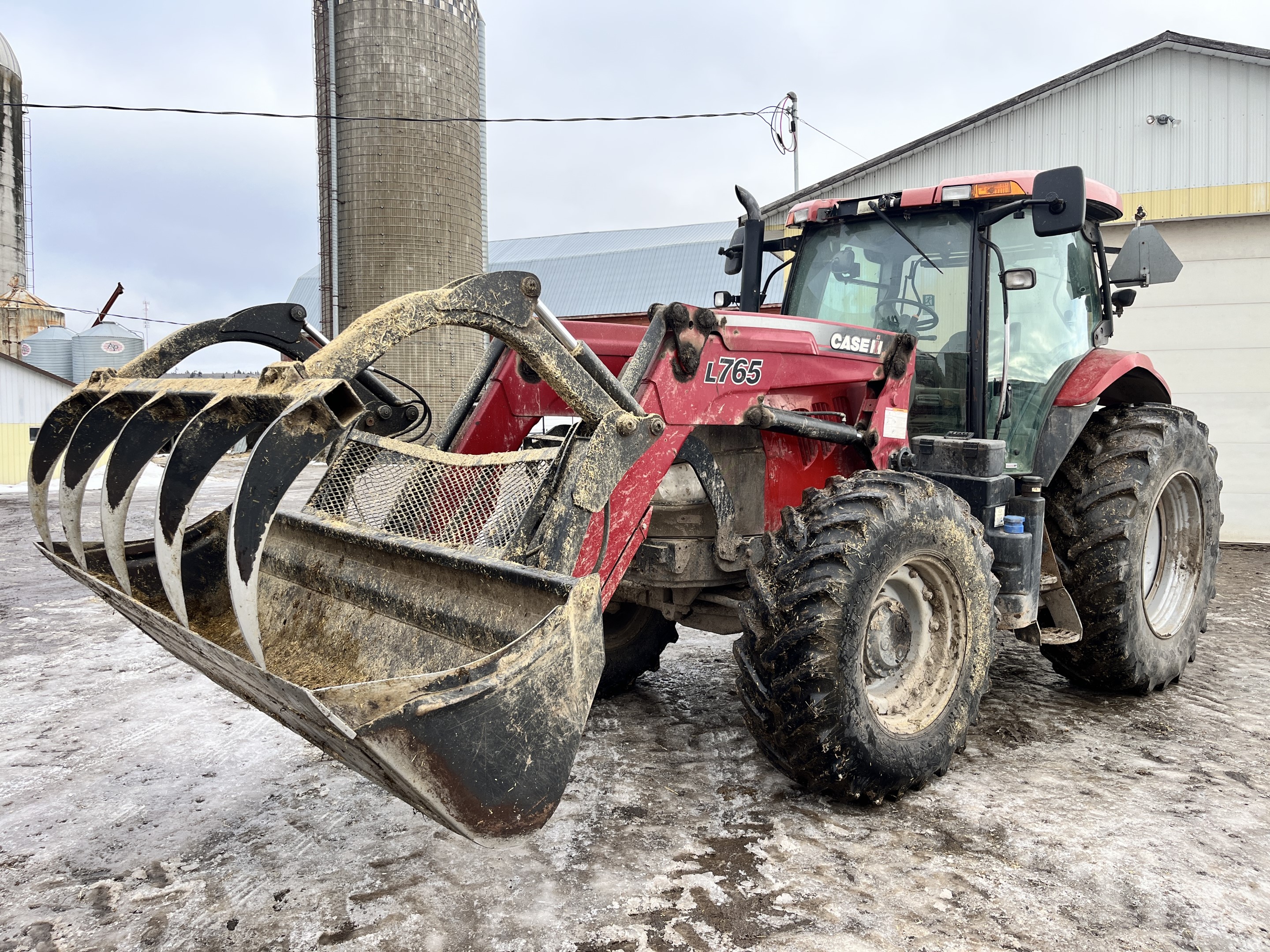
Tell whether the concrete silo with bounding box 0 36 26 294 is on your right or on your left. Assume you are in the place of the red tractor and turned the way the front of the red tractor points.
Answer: on your right

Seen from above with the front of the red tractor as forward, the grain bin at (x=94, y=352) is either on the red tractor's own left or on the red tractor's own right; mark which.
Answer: on the red tractor's own right

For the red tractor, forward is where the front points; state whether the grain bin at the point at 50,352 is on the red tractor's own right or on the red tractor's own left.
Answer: on the red tractor's own right

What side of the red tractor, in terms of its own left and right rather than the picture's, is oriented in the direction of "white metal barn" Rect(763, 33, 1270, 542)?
back

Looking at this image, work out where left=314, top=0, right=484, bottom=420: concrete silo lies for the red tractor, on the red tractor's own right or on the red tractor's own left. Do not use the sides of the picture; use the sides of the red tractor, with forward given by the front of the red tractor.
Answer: on the red tractor's own right

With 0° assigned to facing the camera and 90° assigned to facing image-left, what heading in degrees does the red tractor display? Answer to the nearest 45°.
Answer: approximately 45°

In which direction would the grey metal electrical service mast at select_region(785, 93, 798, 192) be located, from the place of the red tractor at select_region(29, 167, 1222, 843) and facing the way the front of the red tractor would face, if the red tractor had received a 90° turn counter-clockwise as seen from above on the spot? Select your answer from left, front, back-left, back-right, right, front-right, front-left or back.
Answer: back-left
